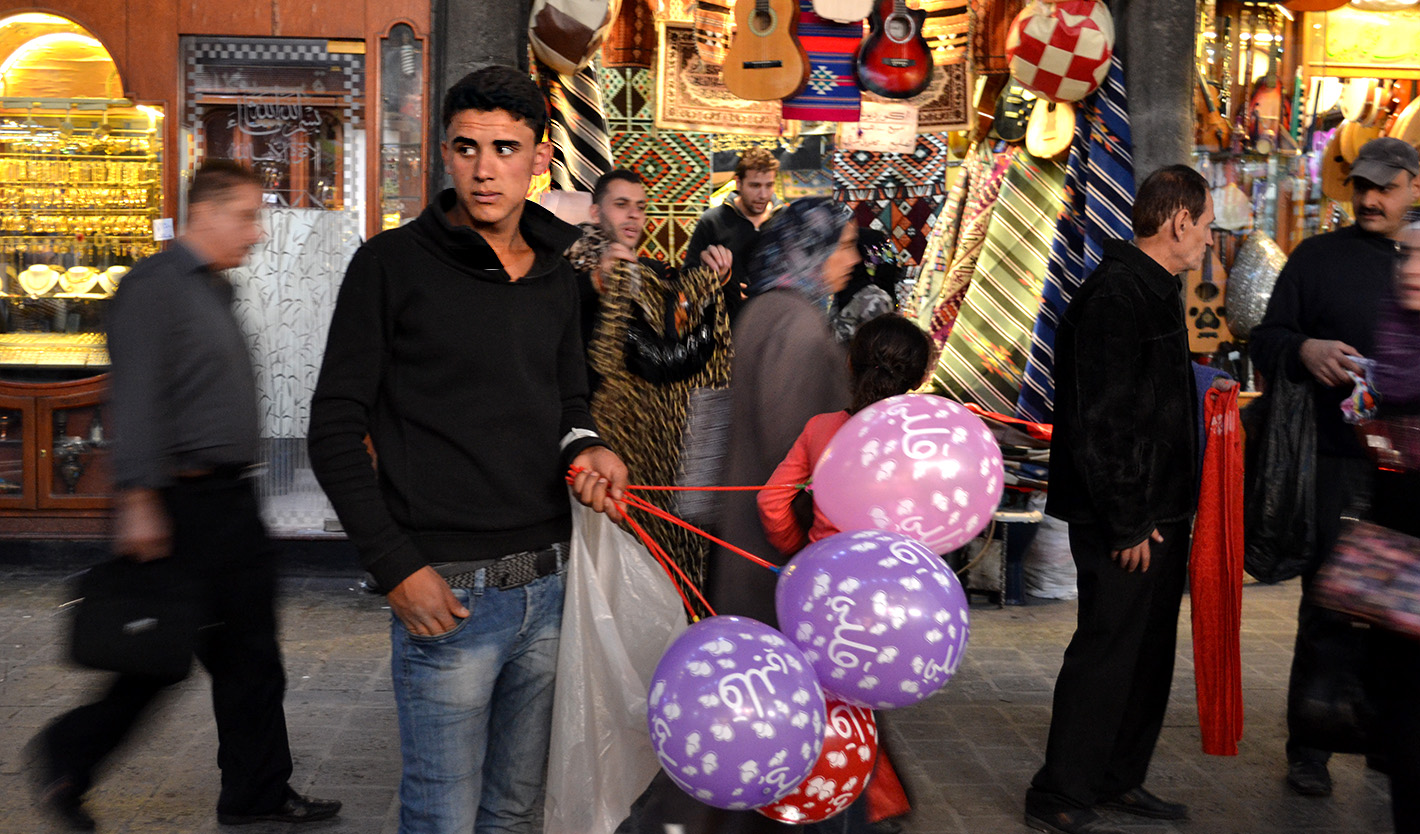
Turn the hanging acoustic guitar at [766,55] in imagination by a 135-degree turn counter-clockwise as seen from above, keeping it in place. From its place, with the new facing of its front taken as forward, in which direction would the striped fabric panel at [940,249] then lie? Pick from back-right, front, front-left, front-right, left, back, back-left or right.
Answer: front

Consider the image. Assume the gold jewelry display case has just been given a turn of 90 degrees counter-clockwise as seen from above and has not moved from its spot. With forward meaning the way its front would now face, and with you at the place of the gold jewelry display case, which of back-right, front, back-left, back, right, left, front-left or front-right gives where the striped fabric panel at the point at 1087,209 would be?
front-right

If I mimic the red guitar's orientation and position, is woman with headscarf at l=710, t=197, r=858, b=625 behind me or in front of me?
in front

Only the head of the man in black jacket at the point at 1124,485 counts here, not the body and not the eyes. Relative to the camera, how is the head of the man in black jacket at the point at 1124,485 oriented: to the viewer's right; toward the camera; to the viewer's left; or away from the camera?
to the viewer's right

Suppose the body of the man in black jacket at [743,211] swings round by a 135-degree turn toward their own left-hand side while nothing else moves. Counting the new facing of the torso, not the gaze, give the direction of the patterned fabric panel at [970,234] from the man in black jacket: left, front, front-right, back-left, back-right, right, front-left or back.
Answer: front-right

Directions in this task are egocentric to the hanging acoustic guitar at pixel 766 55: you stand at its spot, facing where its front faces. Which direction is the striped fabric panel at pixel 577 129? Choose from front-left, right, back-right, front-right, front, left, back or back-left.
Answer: right

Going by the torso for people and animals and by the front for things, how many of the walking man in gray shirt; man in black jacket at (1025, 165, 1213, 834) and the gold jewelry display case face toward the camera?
1

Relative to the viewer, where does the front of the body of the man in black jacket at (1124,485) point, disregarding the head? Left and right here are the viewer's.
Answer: facing to the right of the viewer

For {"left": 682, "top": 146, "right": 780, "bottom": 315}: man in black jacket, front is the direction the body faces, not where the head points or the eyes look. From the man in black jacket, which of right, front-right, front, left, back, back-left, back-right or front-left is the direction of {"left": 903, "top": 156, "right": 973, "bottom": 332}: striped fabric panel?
left

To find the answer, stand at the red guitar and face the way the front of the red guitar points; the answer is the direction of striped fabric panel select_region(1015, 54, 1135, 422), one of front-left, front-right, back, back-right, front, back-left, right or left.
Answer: left

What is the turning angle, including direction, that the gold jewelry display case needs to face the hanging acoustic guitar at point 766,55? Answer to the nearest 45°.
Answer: approximately 45° to its left
